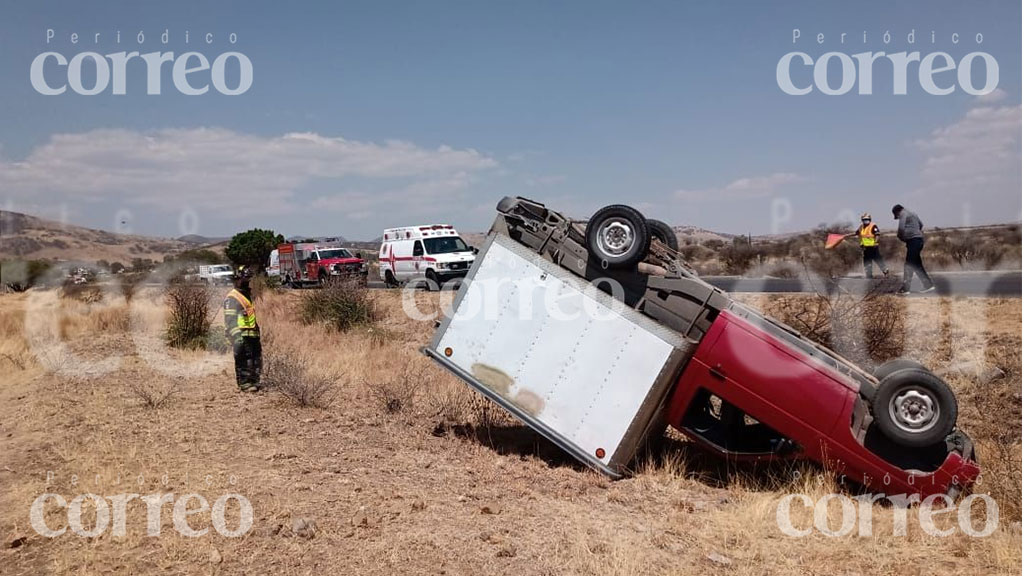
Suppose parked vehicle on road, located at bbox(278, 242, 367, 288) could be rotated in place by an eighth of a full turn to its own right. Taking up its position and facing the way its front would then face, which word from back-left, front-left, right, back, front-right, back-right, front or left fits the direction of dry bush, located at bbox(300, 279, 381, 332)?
front

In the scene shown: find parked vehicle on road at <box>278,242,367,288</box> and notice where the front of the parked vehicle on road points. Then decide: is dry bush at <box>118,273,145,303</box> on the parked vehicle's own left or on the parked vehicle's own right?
on the parked vehicle's own right

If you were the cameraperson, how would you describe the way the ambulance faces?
facing the viewer and to the right of the viewer

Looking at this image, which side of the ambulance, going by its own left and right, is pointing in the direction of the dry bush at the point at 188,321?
right

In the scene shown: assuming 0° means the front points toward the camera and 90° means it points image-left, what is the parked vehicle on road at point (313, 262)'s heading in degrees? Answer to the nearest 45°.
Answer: approximately 315°

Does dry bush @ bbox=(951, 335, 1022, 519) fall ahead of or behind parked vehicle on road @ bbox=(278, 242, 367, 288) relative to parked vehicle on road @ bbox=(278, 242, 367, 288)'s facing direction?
ahead

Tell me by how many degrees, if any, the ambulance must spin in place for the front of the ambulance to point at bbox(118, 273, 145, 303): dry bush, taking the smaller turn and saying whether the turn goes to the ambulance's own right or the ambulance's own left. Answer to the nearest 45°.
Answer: approximately 135° to the ambulance's own right

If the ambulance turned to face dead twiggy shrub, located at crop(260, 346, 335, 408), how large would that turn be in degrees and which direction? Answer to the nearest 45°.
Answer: approximately 45° to its right

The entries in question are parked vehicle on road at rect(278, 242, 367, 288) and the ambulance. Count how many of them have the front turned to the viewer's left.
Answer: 0

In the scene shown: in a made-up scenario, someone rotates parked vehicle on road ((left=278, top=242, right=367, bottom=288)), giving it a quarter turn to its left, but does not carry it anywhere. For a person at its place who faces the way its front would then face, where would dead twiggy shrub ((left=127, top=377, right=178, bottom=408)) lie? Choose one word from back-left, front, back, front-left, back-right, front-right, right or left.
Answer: back-right

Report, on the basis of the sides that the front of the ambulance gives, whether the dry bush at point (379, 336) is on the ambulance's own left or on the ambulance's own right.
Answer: on the ambulance's own right
